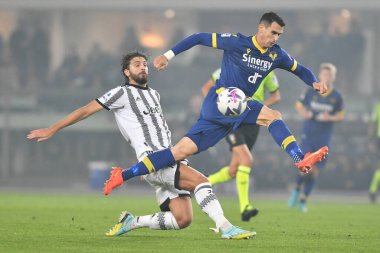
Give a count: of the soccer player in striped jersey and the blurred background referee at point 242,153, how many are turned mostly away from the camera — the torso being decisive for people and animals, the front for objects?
0

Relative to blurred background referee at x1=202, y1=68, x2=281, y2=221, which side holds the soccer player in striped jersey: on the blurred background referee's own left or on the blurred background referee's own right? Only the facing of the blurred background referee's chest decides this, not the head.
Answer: on the blurred background referee's own right

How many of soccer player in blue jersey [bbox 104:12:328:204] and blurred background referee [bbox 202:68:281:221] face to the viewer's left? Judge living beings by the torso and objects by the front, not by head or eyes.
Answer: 0

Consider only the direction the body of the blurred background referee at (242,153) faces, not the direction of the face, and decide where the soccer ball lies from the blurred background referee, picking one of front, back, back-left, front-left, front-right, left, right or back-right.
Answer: front-right

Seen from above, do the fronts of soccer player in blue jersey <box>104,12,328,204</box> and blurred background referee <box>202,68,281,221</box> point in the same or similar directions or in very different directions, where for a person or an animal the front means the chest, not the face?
same or similar directions

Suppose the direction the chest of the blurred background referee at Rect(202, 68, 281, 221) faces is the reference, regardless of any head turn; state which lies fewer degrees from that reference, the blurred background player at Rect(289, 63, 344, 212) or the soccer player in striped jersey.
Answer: the soccer player in striped jersey

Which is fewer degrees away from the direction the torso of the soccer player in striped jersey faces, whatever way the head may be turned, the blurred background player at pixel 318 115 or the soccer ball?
the soccer ball

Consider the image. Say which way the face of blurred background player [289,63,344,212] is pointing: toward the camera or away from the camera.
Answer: toward the camera

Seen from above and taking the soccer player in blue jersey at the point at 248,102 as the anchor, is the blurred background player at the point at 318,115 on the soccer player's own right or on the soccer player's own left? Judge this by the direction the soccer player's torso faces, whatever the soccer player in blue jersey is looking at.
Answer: on the soccer player's own left

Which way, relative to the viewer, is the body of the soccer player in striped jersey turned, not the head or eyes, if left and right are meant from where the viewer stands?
facing the viewer and to the right of the viewer
